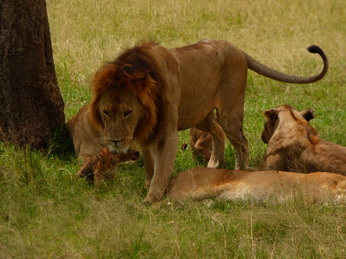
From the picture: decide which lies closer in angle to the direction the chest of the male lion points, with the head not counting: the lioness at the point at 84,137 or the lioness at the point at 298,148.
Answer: the lioness at the point at 84,137

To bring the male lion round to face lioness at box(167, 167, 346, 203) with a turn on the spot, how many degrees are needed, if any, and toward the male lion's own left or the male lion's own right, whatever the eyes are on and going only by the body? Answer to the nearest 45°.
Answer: approximately 90° to the male lion's own left

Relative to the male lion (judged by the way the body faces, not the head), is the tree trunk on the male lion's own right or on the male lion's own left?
on the male lion's own right

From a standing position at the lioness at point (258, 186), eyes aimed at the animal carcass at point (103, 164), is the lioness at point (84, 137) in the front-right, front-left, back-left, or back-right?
front-right

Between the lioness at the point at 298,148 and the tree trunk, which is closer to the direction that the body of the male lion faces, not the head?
the tree trunk

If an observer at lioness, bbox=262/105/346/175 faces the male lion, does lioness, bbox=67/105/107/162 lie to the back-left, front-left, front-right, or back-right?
front-right

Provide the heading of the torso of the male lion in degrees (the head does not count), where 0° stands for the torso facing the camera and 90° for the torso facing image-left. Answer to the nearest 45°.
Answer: approximately 45°
